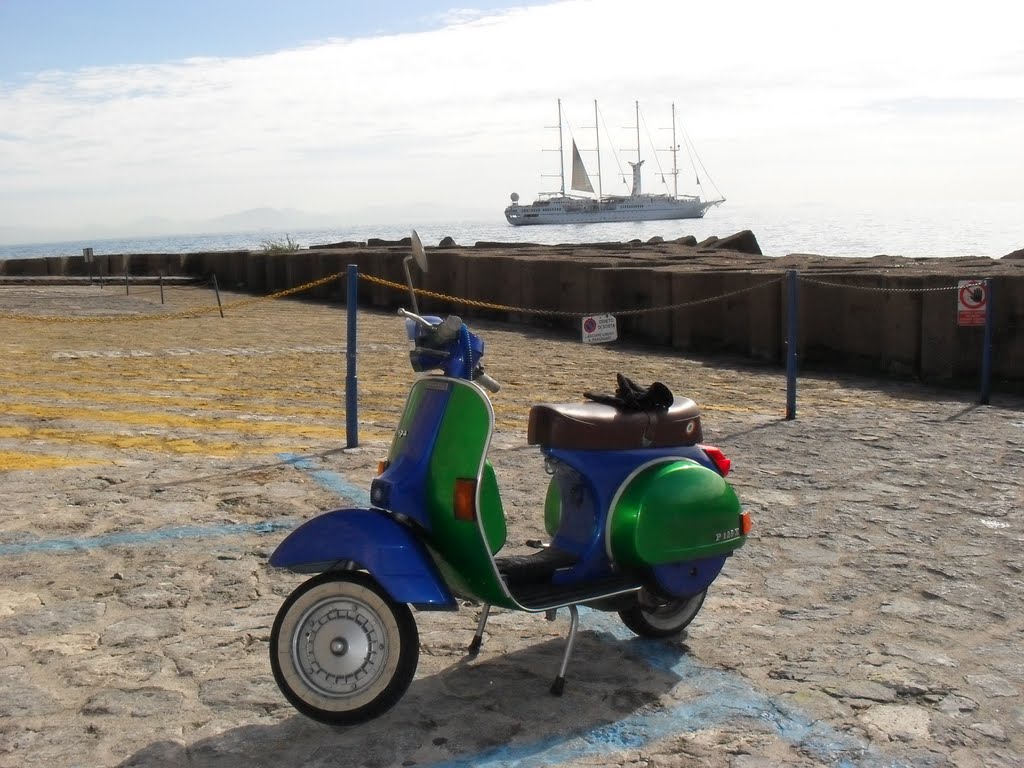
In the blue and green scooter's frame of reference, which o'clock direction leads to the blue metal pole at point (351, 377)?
The blue metal pole is roughly at 4 o'clock from the blue and green scooter.

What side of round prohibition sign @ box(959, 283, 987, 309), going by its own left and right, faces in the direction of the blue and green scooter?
front

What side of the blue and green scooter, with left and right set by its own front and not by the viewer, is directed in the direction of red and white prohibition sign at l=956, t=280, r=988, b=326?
back

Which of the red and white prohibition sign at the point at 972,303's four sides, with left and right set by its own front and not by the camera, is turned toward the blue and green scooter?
front

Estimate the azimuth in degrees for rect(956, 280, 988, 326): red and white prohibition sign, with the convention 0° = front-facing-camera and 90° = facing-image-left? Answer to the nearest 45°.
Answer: approximately 0°

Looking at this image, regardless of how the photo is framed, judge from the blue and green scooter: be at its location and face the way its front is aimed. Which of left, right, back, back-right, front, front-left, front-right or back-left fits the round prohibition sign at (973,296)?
back

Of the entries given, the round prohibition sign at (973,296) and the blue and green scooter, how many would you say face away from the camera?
0

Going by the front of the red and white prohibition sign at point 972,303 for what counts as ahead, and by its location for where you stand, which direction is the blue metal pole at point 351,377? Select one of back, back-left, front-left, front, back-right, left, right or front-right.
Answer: front-right

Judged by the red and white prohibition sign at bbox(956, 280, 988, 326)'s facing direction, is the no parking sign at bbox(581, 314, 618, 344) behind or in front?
in front

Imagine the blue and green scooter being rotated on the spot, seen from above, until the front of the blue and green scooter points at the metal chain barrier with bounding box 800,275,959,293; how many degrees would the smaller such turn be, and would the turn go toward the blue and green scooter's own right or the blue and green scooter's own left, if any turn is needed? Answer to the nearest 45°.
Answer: approximately 180°
